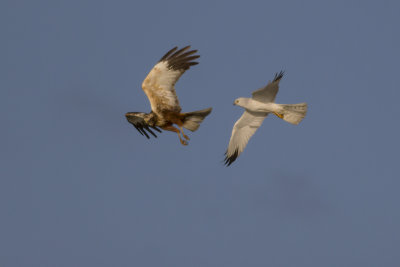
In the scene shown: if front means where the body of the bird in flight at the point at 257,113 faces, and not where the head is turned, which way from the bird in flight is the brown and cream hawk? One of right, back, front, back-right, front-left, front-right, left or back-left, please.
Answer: front-left

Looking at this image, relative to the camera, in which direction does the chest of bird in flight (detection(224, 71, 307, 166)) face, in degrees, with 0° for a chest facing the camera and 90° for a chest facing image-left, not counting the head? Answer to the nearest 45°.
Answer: approximately 90°
